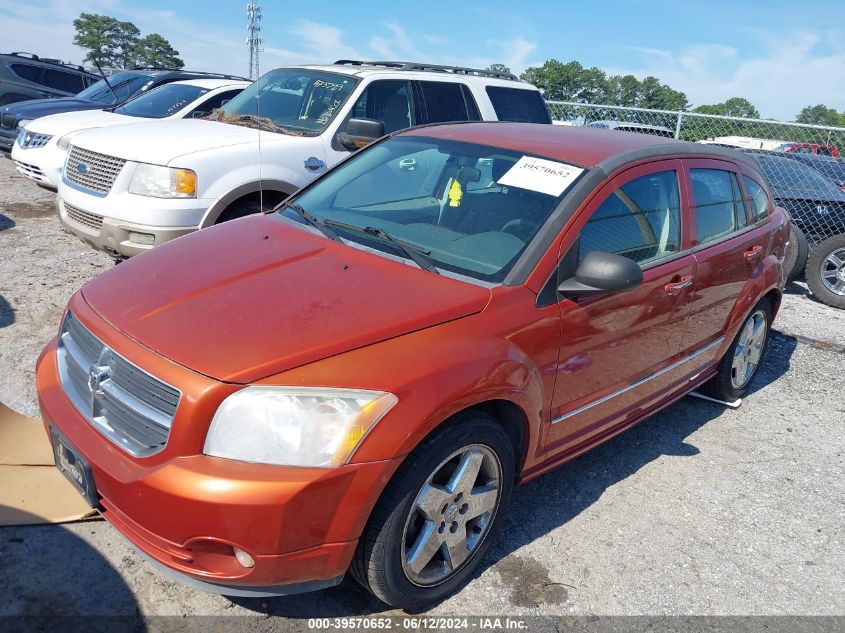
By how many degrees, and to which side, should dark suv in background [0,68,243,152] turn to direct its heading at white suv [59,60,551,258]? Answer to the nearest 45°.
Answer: approximately 45° to its left

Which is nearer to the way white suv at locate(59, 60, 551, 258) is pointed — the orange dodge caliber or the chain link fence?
the orange dodge caliber

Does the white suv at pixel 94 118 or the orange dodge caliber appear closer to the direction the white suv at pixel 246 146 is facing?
the orange dodge caliber

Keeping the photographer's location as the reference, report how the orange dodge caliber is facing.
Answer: facing the viewer and to the left of the viewer

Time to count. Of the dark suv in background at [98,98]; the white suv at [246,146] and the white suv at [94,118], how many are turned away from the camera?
0

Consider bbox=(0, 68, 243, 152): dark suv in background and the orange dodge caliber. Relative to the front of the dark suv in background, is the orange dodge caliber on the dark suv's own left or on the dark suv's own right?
on the dark suv's own left

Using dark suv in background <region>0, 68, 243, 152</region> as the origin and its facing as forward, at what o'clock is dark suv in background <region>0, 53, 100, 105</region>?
dark suv in background <region>0, 53, 100, 105</region> is roughly at 4 o'clock from dark suv in background <region>0, 68, 243, 152</region>.

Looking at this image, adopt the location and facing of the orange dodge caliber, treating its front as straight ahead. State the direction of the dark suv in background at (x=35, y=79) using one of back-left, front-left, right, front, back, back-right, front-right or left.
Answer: right

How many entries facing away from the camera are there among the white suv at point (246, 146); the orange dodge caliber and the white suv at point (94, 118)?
0

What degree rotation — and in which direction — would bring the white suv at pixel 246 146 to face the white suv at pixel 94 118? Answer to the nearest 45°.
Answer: approximately 90° to its right

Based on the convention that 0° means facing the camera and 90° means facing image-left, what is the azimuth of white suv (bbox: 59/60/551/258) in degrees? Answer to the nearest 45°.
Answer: approximately 45°

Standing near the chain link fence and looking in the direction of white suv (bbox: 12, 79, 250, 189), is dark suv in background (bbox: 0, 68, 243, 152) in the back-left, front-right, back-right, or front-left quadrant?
front-right

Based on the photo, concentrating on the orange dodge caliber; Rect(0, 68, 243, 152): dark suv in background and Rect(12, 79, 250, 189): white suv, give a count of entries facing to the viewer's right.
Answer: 0

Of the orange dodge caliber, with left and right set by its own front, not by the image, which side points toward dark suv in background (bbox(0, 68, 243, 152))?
right
